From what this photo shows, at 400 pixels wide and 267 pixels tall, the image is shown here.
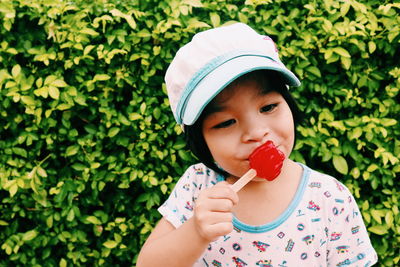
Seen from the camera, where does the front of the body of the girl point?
toward the camera
